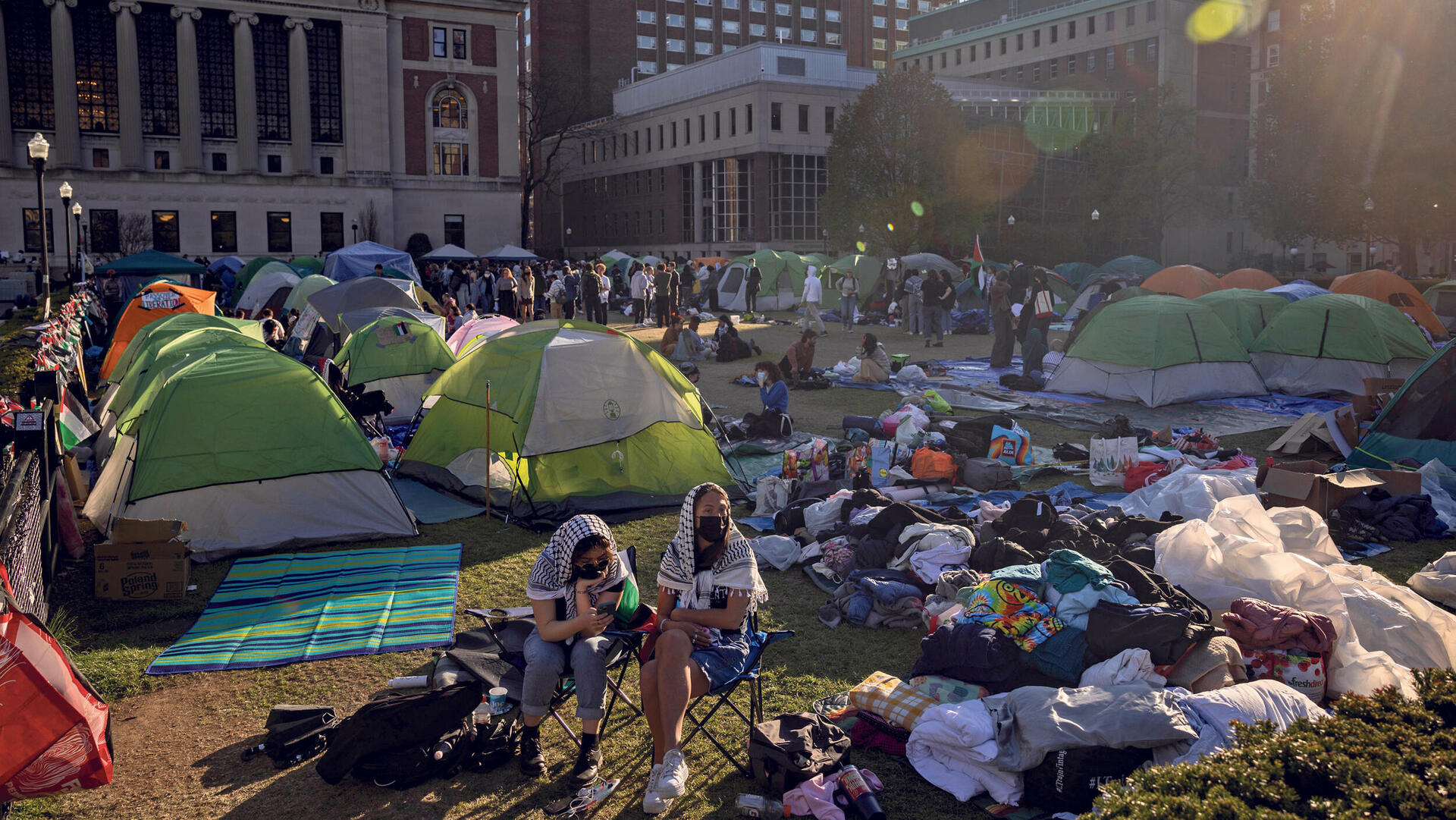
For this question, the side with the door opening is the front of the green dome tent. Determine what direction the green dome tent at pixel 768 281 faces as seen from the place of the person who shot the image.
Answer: facing the viewer and to the left of the viewer

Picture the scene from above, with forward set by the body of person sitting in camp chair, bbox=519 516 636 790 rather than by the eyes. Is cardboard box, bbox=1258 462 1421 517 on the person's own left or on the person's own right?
on the person's own left

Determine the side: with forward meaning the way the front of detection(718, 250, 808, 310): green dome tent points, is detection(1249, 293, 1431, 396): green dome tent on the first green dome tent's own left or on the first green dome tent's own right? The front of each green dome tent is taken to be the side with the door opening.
on the first green dome tent's own left

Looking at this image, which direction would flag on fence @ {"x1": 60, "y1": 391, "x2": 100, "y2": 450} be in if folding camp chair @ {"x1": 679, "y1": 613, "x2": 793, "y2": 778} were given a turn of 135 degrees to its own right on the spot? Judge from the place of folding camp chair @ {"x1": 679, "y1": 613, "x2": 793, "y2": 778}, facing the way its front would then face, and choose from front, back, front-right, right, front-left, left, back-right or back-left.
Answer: front-left

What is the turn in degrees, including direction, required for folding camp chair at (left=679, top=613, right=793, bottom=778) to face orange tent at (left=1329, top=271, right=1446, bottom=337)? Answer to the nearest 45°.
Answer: approximately 180°

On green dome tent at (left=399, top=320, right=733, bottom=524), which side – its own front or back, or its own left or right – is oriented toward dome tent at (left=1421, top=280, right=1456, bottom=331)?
left

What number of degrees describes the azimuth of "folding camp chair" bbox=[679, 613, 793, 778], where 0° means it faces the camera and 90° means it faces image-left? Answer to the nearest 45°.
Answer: approximately 45°

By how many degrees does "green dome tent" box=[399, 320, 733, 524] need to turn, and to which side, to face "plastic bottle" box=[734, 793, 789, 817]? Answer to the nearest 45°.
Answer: approximately 45° to its right

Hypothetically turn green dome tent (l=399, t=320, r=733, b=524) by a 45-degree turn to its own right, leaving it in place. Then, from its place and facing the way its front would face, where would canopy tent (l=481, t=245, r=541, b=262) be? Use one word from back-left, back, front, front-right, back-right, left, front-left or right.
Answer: back

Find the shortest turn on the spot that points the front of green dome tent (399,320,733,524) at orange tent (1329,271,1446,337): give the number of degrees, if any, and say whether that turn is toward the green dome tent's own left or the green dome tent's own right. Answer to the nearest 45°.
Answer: approximately 90° to the green dome tent's own left
